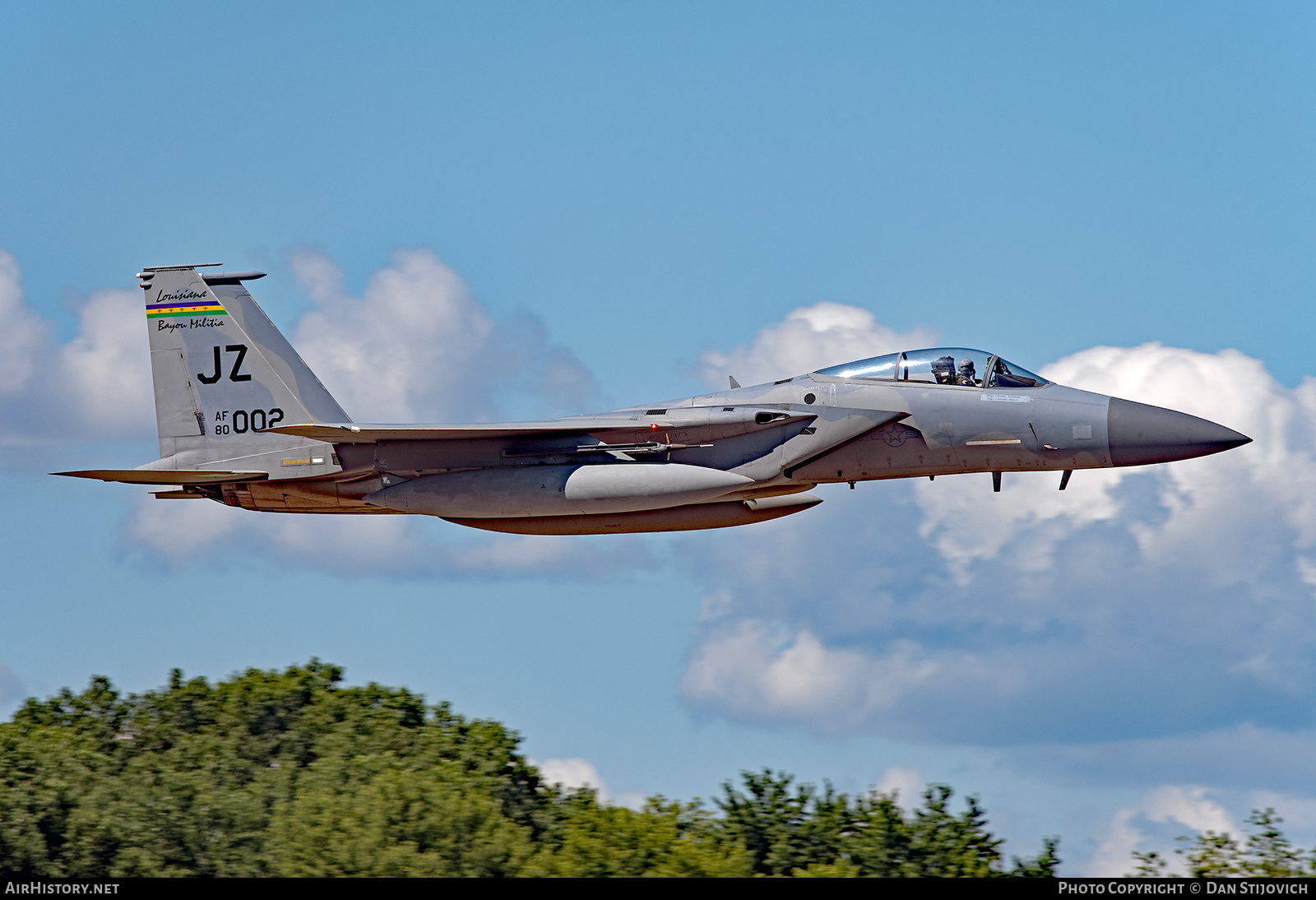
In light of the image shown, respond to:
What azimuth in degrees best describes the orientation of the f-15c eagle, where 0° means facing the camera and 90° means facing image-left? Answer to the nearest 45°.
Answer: approximately 270°

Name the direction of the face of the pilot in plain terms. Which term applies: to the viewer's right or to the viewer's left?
to the viewer's right
